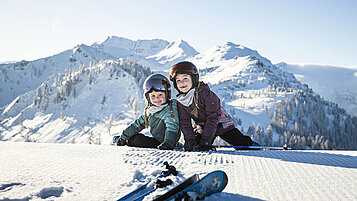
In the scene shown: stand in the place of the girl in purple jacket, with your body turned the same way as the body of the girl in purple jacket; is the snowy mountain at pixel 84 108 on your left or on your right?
on your right

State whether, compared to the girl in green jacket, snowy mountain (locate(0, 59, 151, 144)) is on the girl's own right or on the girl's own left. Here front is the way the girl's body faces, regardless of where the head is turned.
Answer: on the girl's own right

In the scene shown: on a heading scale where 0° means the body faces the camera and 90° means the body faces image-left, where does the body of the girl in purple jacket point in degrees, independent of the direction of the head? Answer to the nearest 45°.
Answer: approximately 45°

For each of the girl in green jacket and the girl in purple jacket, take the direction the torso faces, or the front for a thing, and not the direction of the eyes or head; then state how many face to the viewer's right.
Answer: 0
